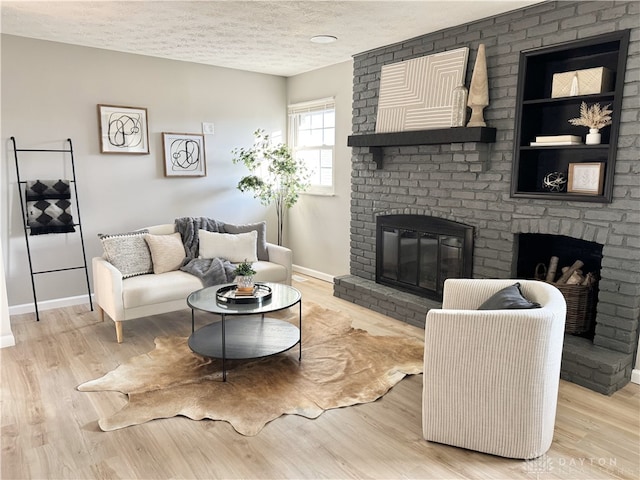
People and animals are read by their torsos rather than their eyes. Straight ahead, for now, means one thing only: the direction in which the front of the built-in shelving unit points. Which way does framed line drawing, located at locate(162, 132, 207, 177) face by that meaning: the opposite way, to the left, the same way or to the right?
to the left

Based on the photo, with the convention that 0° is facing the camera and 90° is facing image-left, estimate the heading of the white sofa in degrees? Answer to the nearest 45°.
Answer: approximately 315°

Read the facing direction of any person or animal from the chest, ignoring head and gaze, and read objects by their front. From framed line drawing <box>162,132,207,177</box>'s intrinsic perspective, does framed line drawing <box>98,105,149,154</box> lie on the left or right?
on its right

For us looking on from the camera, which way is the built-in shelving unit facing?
facing the viewer and to the left of the viewer

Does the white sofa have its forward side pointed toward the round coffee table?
yes

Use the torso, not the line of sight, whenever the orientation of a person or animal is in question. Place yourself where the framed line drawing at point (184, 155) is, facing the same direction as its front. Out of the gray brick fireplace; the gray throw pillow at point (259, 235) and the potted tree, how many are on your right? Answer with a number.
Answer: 0

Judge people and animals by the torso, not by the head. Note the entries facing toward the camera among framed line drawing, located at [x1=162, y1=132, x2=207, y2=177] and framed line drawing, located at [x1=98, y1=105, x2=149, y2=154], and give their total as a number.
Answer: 2

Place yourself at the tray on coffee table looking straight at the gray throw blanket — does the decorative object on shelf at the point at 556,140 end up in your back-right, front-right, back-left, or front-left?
back-right

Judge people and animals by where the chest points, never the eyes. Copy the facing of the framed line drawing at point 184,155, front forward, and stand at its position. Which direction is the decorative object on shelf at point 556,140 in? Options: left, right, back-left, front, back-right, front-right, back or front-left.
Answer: front-left

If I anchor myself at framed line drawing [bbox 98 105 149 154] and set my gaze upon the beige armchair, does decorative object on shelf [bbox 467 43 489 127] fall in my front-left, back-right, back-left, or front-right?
front-left

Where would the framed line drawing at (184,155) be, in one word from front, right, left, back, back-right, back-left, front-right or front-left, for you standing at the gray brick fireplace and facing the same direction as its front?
front-right

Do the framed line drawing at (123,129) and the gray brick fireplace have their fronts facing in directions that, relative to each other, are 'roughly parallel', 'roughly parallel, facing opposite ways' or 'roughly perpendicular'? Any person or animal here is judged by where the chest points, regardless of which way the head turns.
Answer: roughly perpendicular

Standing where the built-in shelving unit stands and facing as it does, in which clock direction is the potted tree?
The potted tree is roughly at 2 o'clock from the built-in shelving unit.

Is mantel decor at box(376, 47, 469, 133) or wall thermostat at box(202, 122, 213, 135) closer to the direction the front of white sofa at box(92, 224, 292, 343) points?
the mantel decor

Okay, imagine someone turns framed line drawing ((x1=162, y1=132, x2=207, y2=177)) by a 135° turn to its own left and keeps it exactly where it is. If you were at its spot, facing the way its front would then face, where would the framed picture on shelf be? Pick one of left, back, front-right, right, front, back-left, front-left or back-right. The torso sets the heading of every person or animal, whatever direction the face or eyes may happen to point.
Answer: right

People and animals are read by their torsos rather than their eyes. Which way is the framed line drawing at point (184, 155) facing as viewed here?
toward the camera

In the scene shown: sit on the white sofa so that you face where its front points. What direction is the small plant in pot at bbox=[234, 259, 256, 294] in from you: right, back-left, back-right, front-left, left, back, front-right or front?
front

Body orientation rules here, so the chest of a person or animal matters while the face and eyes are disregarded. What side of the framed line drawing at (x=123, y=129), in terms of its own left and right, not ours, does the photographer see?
front

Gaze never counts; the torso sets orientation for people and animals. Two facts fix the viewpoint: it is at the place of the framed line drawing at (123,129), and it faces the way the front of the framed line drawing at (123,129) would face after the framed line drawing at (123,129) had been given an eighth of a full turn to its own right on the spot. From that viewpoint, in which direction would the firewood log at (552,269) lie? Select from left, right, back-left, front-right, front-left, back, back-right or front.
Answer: left

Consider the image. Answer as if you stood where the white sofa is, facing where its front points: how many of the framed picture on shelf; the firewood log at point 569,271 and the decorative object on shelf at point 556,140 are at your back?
0

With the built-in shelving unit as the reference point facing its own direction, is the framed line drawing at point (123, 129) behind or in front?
in front
